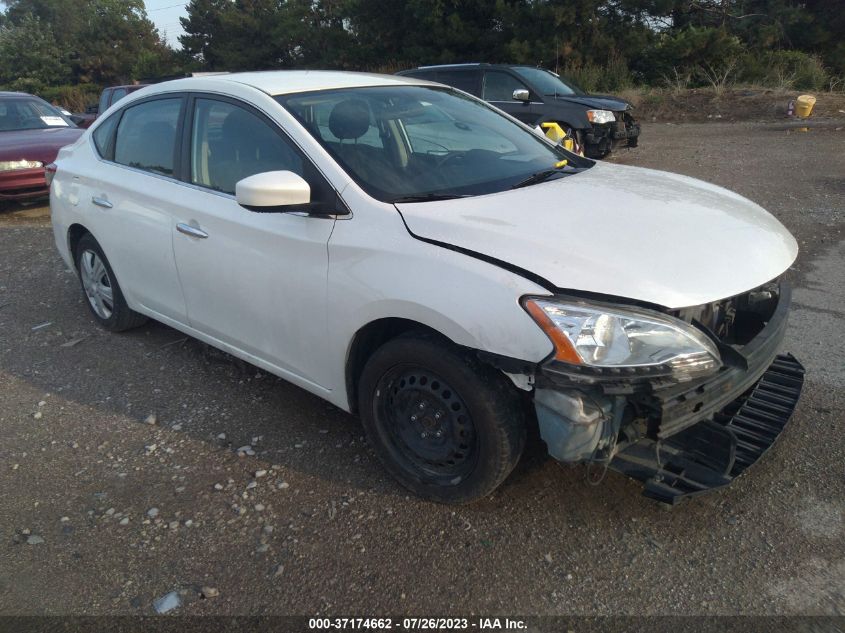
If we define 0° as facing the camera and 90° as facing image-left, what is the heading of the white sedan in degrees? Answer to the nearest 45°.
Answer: approximately 315°

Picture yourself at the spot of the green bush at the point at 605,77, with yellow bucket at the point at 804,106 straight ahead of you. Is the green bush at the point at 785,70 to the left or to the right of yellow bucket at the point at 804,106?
left

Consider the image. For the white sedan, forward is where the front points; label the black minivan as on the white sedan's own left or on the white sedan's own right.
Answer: on the white sedan's own left

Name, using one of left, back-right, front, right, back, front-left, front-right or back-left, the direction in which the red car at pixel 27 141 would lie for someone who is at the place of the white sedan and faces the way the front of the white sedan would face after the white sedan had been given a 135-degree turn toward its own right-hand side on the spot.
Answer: front-right

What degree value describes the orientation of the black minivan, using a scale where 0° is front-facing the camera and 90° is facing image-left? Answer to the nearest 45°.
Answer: approximately 315°

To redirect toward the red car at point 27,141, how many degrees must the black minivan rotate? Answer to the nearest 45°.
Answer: approximately 90° to its right

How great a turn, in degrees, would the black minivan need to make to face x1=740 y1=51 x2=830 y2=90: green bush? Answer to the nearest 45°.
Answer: approximately 90° to its left

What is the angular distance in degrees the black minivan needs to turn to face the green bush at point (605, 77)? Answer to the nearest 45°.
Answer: approximately 135° to its left

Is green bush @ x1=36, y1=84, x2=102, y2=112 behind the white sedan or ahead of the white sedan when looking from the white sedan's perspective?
behind

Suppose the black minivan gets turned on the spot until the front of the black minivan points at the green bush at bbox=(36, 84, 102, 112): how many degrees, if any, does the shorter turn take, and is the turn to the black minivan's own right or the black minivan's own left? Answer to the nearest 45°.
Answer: approximately 180°
